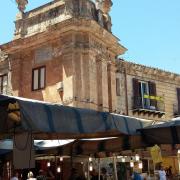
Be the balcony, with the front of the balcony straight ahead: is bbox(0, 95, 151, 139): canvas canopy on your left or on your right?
on your right

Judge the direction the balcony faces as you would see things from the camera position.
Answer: facing the viewer and to the right of the viewer

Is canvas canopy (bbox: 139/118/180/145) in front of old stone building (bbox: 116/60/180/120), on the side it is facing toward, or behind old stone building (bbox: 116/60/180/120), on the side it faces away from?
in front

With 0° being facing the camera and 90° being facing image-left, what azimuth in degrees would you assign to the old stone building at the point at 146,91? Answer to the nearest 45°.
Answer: approximately 315°

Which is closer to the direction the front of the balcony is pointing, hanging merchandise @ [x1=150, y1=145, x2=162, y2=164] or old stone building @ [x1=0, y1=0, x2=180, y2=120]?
the hanging merchandise

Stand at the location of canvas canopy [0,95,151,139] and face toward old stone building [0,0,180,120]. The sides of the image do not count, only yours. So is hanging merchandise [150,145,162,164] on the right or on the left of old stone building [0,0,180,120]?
right

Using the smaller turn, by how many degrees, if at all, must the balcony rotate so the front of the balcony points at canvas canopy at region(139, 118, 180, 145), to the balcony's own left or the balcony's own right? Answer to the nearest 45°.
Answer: approximately 45° to the balcony's own right

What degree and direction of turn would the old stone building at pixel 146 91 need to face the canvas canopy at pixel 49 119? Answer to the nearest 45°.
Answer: approximately 45° to its right

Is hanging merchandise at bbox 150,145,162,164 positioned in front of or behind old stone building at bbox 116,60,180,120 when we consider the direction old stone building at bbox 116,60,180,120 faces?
in front
